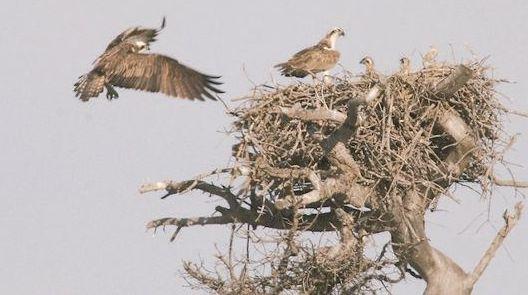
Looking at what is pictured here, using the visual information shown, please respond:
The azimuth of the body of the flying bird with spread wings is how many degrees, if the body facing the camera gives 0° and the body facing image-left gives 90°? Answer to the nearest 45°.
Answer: approximately 225°

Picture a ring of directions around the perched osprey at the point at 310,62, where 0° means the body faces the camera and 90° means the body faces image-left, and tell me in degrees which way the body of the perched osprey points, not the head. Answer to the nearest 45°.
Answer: approximately 270°

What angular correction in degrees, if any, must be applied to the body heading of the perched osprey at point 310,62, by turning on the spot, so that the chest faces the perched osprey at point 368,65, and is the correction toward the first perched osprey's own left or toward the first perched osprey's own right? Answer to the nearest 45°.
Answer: approximately 45° to the first perched osprey's own right

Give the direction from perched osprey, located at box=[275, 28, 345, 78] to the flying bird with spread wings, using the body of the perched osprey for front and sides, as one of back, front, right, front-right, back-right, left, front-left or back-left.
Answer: back
